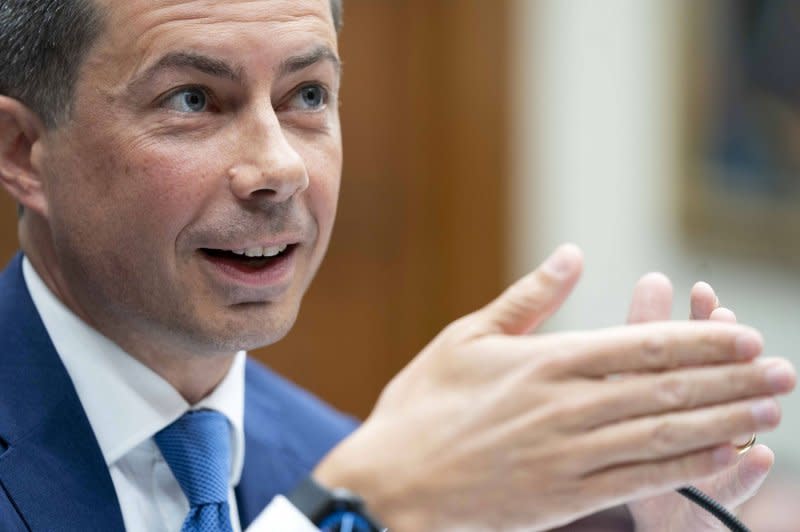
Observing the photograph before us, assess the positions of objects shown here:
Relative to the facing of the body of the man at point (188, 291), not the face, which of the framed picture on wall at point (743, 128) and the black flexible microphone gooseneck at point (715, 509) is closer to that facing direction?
the black flexible microphone gooseneck

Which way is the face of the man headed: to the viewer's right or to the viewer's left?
to the viewer's right

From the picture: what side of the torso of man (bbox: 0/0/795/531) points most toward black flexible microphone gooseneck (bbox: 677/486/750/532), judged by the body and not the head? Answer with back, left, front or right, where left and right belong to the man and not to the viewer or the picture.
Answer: front

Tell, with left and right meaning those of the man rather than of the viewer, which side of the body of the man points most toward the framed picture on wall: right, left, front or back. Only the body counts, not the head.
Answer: left

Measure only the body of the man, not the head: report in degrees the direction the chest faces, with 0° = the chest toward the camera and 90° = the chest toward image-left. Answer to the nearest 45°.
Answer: approximately 315°
